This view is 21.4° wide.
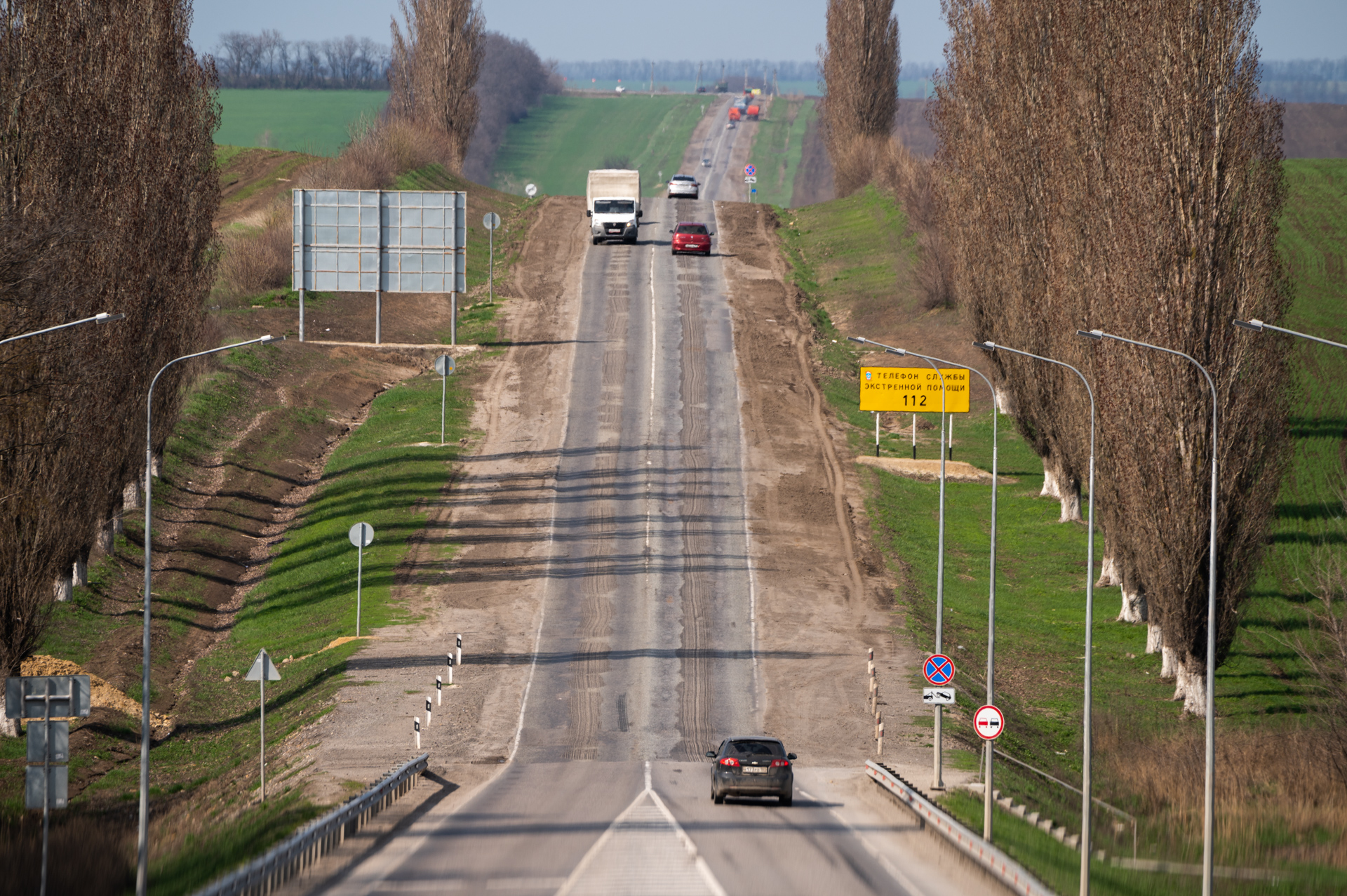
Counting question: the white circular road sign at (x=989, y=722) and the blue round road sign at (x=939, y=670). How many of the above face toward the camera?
2

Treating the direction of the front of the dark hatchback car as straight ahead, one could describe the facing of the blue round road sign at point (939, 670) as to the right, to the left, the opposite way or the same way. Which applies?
the opposite way

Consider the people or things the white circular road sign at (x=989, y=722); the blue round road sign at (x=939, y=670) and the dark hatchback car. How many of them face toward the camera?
2

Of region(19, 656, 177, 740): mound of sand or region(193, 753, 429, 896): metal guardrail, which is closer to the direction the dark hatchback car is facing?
the mound of sand

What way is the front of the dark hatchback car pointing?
away from the camera

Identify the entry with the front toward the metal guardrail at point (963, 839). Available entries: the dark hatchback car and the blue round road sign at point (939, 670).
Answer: the blue round road sign

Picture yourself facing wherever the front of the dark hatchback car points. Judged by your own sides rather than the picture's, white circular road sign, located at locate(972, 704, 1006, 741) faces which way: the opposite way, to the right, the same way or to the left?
the opposite way

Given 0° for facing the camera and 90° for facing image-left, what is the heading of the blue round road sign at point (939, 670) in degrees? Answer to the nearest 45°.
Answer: approximately 0°
